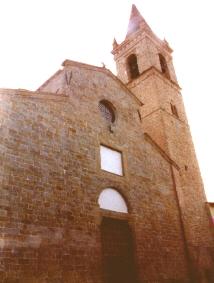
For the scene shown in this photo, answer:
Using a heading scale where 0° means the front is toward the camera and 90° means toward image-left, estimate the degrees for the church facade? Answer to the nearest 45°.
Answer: approximately 315°

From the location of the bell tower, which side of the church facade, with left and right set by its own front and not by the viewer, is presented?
left
